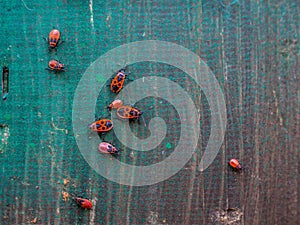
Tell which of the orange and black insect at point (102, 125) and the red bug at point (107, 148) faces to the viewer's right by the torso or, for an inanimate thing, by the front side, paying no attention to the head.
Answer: the red bug

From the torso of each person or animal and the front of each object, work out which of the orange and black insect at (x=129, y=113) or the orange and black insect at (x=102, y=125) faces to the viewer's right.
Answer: the orange and black insect at (x=129, y=113)

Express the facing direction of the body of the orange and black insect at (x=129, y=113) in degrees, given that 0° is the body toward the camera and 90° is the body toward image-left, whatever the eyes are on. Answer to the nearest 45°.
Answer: approximately 270°

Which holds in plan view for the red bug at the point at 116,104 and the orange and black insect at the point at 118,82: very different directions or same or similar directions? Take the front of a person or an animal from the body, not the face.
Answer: very different directions

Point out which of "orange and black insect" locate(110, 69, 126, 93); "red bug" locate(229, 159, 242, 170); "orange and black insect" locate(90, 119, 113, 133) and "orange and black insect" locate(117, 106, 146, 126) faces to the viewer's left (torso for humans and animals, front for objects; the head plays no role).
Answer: "orange and black insect" locate(90, 119, 113, 133)

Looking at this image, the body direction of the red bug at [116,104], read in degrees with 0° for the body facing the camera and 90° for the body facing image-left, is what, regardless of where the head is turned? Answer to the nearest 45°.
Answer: approximately 45°

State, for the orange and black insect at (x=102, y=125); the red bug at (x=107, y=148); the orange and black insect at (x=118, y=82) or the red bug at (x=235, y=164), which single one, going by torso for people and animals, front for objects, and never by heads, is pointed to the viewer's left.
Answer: the orange and black insect at (x=102, y=125)

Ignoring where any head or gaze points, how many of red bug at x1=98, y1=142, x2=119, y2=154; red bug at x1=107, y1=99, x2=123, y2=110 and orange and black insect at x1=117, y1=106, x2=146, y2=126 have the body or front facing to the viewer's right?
2

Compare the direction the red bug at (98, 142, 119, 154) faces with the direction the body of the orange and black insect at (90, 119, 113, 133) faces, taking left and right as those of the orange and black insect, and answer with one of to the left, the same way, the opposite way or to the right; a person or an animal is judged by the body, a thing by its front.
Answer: the opposite way

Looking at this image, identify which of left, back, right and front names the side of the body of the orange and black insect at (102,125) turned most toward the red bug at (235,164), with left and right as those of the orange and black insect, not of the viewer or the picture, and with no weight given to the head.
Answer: back

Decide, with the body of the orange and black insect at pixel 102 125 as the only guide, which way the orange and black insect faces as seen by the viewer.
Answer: to the viewer's left
